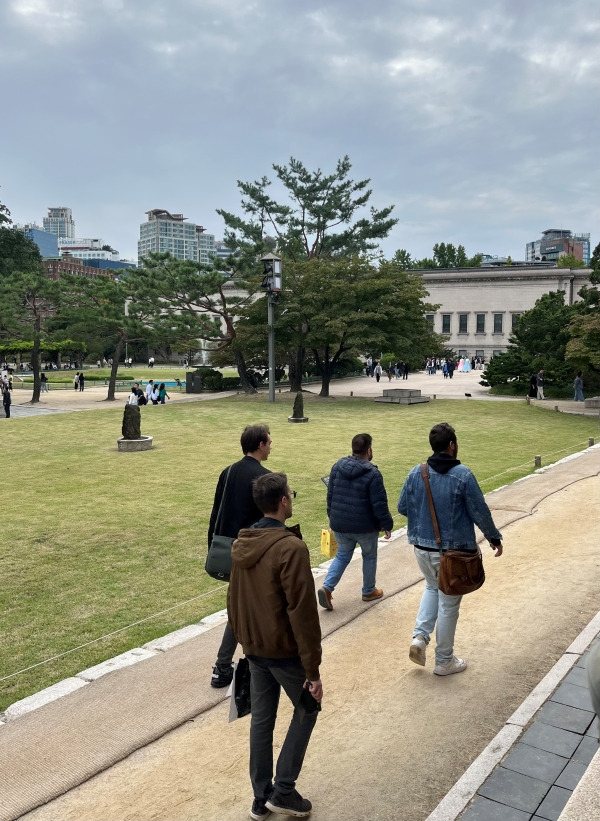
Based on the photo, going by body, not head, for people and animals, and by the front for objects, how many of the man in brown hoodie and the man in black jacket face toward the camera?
0

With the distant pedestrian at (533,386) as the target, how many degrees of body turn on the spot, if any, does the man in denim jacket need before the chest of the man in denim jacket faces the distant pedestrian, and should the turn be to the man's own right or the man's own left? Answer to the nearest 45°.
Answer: approximately 45° to the man's own left

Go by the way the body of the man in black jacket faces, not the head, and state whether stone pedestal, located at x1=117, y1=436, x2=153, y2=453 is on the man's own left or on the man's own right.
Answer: on the man's own left

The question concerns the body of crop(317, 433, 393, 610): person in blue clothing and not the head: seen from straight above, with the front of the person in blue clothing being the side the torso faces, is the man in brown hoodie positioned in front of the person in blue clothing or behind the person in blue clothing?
behind

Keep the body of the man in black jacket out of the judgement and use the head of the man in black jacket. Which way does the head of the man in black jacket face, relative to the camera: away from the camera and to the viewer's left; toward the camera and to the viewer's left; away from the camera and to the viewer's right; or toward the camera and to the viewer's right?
away from the camera and to the viewer's right

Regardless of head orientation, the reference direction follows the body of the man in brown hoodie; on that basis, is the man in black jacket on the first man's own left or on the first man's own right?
on the first man's own left

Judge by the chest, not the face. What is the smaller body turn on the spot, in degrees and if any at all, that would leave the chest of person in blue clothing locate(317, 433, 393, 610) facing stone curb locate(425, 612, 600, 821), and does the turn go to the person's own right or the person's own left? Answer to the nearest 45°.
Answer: approximately 90° to the person's own right

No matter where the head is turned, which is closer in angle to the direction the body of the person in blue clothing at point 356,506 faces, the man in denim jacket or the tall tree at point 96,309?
the tall tree

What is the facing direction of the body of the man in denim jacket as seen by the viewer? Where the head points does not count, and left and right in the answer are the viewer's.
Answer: facing away from the viewer and to the right of the viewer

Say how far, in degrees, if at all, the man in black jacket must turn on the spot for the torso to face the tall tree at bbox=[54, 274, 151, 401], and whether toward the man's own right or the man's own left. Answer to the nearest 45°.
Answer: approximately 45° to the man's own left

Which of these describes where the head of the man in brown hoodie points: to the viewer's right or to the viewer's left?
to the viewer's right

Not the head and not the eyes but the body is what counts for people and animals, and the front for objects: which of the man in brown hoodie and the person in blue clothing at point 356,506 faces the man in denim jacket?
the man in brown hoodie
